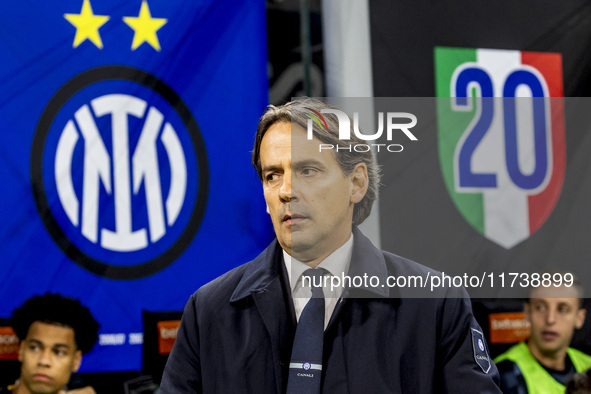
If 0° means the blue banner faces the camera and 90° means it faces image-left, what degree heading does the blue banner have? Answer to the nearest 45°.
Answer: approximately 0°

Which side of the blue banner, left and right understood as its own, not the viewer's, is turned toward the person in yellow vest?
left

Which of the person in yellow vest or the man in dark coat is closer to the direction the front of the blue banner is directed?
the man in dark coat

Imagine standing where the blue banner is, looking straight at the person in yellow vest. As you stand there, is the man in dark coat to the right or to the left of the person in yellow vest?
right

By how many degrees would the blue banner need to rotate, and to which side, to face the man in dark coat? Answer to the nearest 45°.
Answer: approximately 45° to its left
